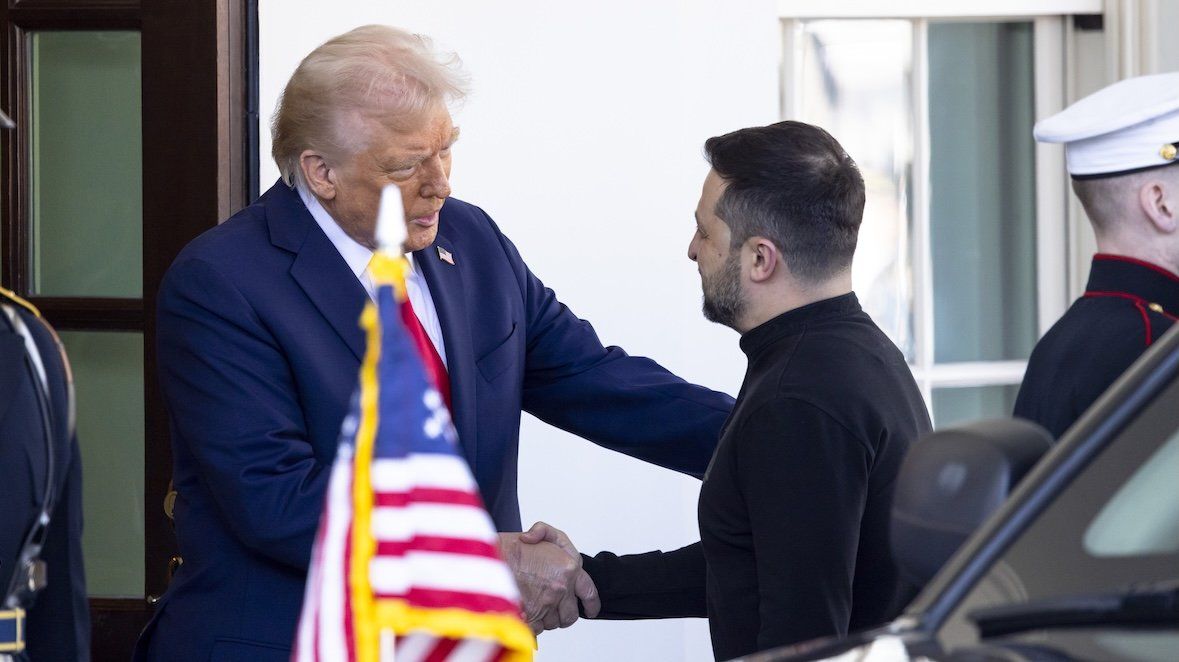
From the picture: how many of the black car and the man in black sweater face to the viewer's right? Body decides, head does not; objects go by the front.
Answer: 0

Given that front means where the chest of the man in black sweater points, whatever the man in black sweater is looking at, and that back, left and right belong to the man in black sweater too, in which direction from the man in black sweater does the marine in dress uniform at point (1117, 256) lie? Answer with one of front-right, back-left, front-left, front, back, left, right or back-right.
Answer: back-right

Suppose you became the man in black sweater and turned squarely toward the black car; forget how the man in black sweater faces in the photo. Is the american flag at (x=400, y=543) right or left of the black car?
right

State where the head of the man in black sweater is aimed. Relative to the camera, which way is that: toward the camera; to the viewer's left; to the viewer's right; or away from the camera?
to the viewer's left

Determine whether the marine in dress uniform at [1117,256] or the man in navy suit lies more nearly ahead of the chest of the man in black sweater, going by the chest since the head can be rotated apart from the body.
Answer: the man in navy suit

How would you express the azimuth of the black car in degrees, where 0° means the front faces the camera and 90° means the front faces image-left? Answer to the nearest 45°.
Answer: approximately 45°

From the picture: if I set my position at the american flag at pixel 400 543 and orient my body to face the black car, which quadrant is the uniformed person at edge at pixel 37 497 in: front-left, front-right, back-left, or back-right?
back-left

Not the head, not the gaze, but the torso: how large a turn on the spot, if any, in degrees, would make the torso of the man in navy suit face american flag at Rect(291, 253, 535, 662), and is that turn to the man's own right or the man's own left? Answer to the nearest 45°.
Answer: approximately 45° to the man's own right

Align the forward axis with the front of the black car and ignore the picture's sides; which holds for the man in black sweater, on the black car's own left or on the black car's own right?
on the black car's own right

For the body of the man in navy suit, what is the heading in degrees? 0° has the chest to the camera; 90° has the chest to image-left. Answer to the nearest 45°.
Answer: approximately 315°
